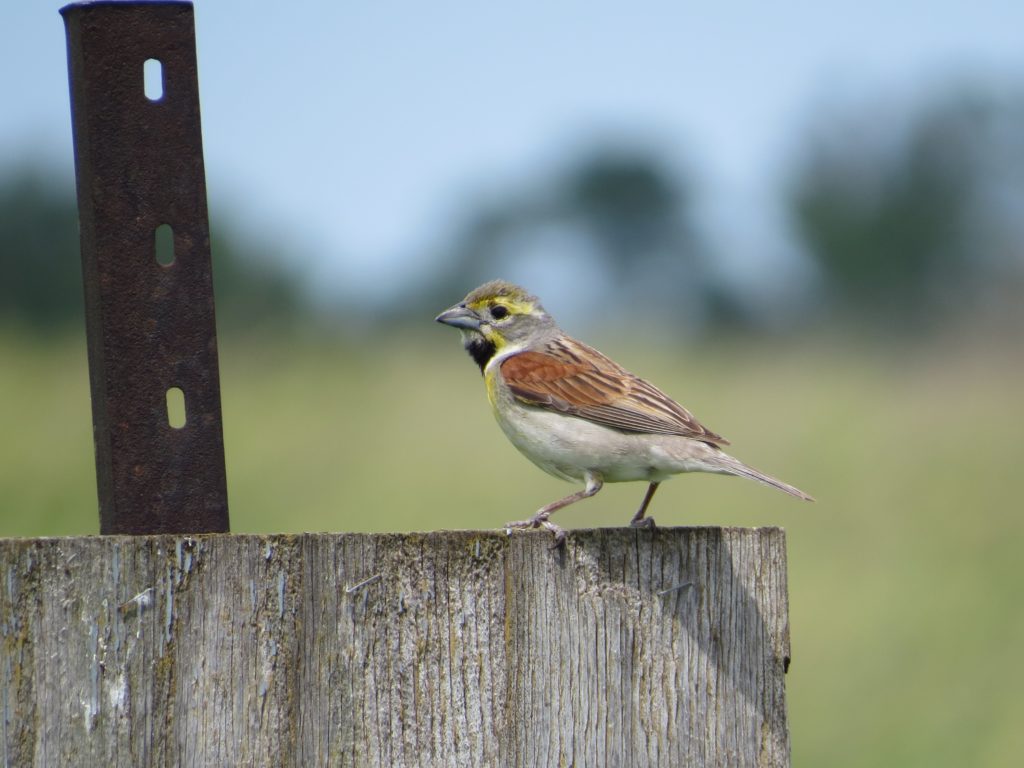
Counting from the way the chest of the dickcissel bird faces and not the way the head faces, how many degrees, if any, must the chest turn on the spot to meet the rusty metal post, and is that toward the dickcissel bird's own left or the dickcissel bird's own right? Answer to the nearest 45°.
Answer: approximately 45° to the dickcissel bird's own left

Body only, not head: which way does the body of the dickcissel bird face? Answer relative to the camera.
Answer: to the viewer's left
